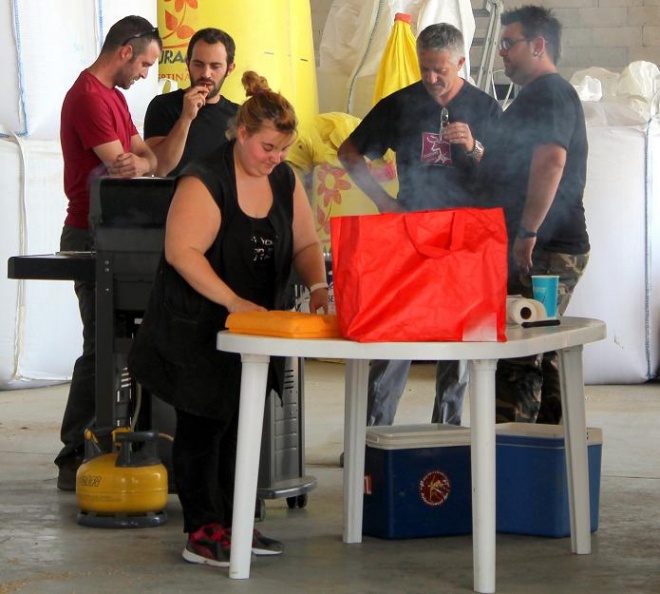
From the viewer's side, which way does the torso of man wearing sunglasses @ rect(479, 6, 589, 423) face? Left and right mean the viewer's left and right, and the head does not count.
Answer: facing to the left of the viewer

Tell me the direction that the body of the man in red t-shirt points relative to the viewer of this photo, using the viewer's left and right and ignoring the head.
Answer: facing to the right of the viewer

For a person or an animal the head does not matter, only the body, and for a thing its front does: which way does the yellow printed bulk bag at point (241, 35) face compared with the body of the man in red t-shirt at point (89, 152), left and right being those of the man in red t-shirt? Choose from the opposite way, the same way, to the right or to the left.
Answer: to the right

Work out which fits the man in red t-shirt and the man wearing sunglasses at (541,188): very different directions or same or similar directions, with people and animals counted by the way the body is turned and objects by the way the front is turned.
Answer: very different directions

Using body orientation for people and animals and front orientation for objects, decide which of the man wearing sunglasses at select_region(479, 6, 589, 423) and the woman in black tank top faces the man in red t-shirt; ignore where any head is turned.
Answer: the man wearing sunglasses

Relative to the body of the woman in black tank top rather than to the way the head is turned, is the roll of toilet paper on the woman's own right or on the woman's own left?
on the woman's own left

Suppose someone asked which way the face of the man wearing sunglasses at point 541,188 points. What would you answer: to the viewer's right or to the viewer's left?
to the viewer's left
